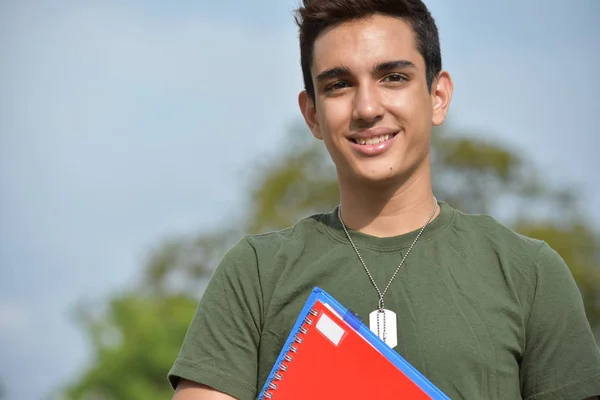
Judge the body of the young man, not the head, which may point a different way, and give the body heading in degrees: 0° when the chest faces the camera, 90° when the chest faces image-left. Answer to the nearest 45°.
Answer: approximately 0°
